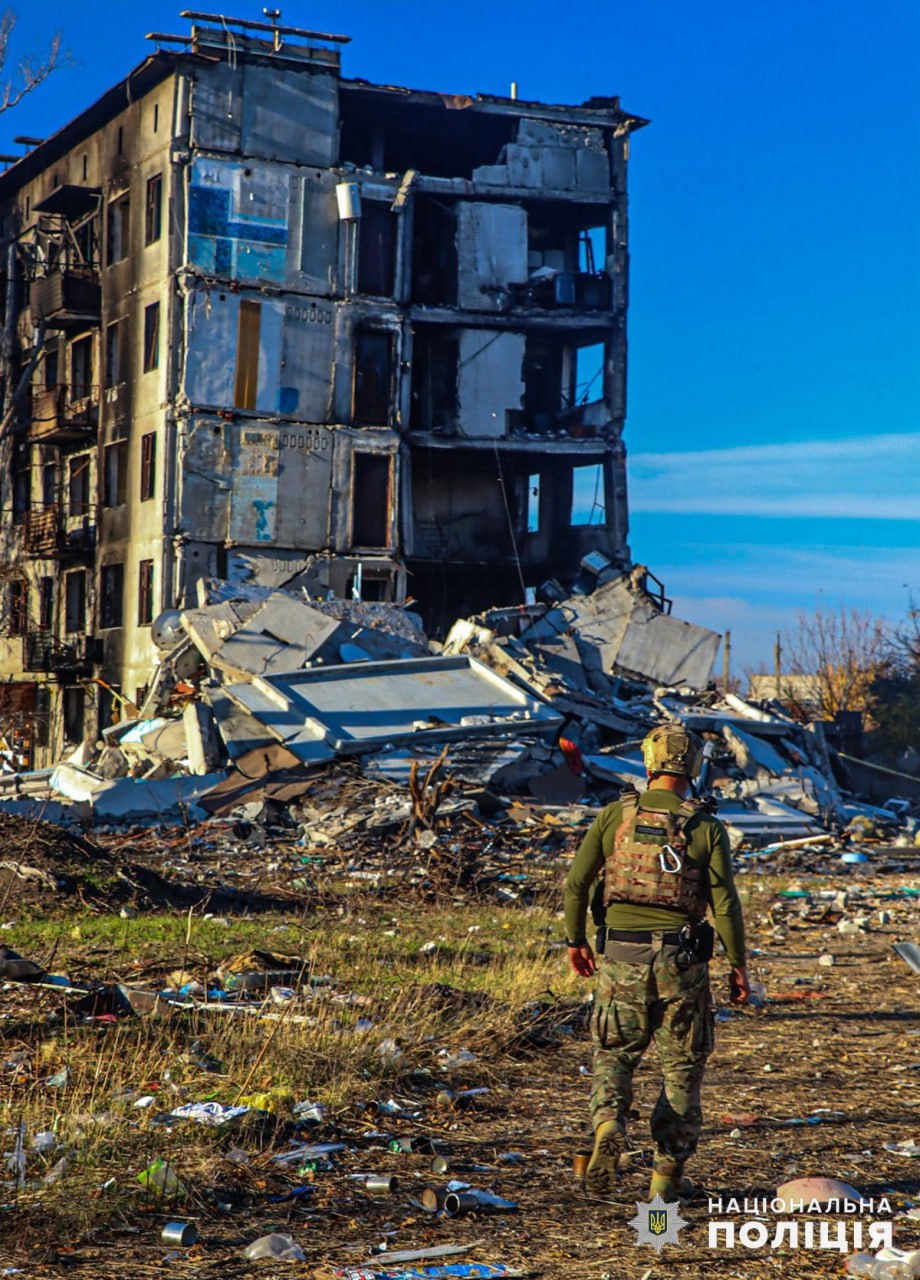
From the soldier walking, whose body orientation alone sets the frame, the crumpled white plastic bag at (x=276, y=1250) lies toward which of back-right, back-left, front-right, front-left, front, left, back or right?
back-left

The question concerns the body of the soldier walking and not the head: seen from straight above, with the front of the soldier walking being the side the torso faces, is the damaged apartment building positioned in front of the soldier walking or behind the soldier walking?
in front

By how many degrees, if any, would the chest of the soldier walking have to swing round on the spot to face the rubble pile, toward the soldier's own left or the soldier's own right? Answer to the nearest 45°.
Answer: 0° — they already face it

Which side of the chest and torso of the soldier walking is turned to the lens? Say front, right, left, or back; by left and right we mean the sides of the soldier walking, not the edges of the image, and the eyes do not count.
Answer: back

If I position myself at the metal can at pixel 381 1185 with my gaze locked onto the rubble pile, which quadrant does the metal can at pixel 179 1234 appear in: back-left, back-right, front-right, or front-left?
back-left

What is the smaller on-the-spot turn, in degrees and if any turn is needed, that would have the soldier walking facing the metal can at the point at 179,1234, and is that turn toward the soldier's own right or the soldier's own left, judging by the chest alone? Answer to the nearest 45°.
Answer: approximately 135° to the soldier's own left

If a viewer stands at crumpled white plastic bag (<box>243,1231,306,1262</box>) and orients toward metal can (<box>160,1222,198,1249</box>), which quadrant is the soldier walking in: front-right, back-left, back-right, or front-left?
back-right

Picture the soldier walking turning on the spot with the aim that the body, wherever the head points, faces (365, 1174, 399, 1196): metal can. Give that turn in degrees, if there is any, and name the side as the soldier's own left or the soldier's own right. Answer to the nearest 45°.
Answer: approximately 90° to the soldier's own left
